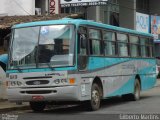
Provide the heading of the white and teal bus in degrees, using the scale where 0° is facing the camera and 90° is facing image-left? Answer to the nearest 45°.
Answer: approximately 45°
